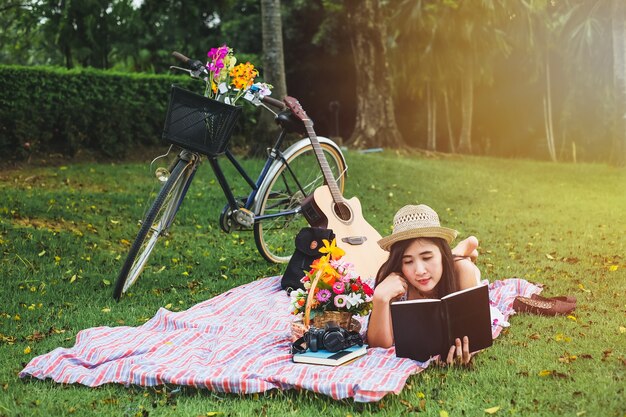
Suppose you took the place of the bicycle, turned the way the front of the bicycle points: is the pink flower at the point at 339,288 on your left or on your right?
on your left

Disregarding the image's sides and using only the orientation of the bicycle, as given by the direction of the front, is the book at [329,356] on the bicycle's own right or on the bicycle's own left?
on the bicycle's own left

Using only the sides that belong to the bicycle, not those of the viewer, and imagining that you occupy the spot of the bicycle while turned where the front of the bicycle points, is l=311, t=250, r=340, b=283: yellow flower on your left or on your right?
on your left

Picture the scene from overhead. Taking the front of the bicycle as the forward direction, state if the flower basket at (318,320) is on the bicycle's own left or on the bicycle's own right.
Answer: on the bicycle's own left

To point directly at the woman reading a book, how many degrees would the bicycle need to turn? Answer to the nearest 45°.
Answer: approximately 90° to its left

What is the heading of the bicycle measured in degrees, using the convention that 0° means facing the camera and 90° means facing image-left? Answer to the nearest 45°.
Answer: approximately 45°
